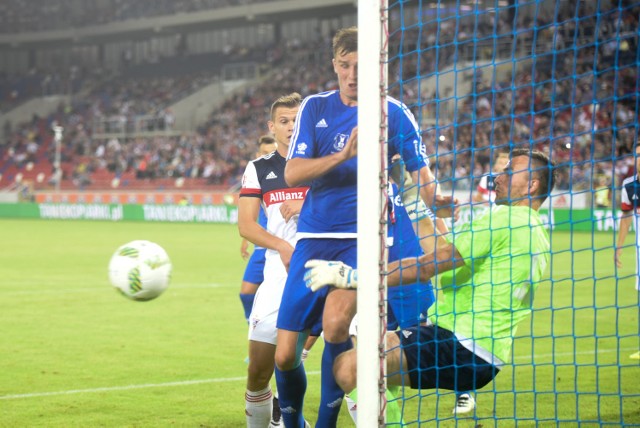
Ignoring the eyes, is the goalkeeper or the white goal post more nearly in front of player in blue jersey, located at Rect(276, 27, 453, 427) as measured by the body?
the white goal post

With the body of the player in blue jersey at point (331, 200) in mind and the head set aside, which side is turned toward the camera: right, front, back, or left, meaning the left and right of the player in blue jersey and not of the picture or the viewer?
front

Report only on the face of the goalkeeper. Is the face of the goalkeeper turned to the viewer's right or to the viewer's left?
to the viewer's left

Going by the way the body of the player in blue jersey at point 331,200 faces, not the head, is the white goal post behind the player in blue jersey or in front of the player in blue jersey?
in front

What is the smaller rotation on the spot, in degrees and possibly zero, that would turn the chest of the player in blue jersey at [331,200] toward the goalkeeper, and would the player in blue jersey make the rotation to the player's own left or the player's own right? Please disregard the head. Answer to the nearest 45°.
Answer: approximately 45° to the player's own left
